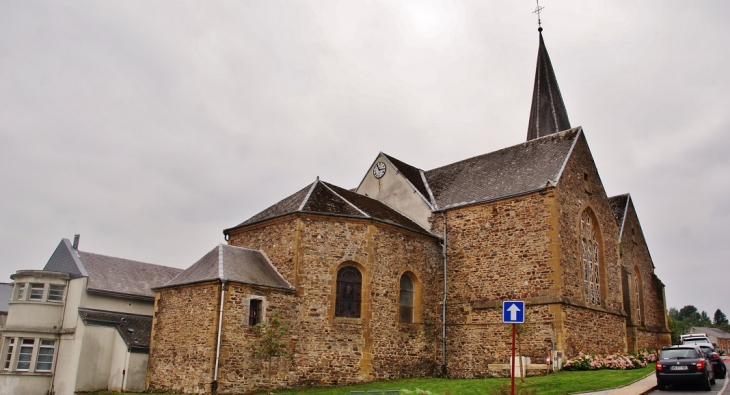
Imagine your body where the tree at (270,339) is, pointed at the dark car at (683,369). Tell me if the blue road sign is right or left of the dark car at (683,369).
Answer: right

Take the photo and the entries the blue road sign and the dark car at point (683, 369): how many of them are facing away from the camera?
1

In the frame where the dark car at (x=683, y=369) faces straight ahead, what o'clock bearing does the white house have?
The white house is roughly at 9 o'clock from the dark car.

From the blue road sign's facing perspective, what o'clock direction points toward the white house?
The white house is roughly at 4 o'clock from the blue road sign.

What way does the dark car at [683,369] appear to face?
away from the camera

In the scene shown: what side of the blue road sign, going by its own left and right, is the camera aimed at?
front

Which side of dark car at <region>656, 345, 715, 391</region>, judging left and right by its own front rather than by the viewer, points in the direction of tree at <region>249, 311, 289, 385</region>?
left

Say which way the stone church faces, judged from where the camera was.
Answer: facing away from the viewer and to the right of the viewer

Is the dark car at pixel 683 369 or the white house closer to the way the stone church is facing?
the dark car

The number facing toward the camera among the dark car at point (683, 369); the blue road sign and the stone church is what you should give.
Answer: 1

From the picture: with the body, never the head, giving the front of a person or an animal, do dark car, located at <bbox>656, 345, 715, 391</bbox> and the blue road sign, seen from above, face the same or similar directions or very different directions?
very different directions

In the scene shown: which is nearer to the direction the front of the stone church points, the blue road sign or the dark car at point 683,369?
the dark car

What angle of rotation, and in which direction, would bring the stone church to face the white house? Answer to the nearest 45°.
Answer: approximately 135° to its left

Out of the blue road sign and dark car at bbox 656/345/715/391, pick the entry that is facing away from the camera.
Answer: the dark car
